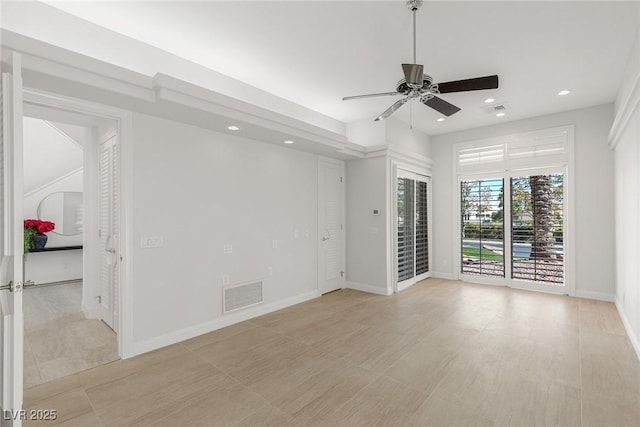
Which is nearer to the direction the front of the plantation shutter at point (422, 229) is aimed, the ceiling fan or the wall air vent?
the ceiling fan

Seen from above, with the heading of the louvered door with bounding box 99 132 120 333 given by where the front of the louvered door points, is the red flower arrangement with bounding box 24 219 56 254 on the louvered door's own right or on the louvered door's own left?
on the louvered door's own right

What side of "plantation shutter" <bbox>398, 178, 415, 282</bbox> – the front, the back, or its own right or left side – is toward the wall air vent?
right

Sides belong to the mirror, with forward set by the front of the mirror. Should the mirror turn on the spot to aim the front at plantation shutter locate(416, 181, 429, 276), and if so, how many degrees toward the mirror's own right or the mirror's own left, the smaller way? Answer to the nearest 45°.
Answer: approximately 45° to the mirror's own left

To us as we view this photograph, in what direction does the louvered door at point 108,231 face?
facing to the left of the viewer

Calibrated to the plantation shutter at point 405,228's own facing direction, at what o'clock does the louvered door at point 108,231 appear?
The louvered door is roughly at 3 o'clock from the plantation shutter.

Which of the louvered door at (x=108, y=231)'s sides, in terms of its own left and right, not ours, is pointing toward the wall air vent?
back

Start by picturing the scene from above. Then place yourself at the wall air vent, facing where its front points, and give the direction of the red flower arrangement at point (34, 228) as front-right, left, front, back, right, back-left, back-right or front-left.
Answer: back

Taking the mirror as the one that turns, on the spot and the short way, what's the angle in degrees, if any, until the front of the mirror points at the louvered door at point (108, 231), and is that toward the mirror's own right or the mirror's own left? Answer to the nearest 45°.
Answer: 0° — it already faces it

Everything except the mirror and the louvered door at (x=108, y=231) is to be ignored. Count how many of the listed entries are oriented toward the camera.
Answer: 1

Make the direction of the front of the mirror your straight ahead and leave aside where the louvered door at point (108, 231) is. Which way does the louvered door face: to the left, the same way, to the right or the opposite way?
to the right

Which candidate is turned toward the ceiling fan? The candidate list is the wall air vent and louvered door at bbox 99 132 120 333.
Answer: the wall air vent

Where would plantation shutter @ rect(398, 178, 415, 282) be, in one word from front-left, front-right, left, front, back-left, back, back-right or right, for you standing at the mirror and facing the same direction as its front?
front-left

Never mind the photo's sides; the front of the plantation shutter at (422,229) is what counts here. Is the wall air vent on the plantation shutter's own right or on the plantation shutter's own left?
on the plantation shutter's own right
